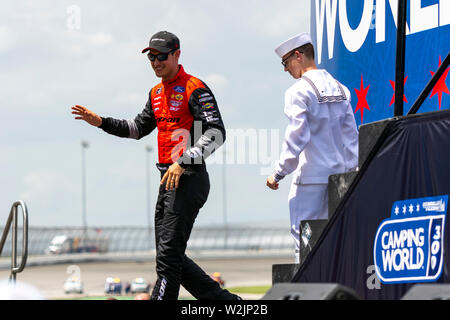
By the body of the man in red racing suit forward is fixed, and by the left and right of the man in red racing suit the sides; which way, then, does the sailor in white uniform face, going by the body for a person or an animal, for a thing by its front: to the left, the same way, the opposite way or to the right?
to the right

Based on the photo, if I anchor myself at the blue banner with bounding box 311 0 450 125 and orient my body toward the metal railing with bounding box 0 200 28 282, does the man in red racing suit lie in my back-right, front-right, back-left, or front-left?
front-left

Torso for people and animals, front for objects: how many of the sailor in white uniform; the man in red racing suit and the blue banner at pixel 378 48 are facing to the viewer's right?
0

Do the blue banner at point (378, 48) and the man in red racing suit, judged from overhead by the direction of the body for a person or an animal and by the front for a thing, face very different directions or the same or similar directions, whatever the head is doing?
same or similar directions

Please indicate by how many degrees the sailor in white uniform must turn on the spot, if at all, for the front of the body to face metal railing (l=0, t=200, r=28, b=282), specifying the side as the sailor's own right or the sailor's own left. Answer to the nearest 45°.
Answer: approximately 45° to the sailor's own left

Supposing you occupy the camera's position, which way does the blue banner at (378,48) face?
facing the viewer and to the left of the viewer

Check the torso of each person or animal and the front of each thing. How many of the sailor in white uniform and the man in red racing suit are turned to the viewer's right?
0

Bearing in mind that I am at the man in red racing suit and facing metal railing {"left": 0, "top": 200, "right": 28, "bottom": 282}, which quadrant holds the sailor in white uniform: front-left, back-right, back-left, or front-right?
back-right

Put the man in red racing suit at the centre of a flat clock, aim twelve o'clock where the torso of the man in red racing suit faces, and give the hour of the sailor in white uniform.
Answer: The sailor in white uniform is roughly at 8 o'clock from the man in red racing suit.

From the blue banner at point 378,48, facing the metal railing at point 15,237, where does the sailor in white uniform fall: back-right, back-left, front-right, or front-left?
front-left

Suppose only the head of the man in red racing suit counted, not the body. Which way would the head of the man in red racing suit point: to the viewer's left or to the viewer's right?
to the viewer's left

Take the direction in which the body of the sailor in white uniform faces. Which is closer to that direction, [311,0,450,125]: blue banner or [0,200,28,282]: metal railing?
the metal railing

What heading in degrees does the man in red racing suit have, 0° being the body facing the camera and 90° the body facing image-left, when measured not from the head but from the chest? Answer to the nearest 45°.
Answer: approximately 45°
